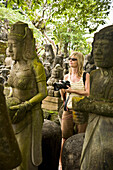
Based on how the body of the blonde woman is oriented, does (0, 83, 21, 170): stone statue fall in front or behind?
in front

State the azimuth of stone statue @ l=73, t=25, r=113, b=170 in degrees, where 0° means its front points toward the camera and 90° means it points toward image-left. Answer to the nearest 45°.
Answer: approximately 45°

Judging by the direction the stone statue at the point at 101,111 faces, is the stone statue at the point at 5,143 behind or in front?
in front

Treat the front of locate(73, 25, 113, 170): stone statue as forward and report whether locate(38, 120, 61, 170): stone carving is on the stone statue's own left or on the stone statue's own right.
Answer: on the stone statue's own right

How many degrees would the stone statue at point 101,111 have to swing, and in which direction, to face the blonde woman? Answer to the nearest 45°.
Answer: approximately 135° to its right

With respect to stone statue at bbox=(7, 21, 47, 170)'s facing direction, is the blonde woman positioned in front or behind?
behind

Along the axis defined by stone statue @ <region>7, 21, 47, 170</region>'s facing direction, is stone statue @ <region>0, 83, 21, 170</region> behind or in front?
in front

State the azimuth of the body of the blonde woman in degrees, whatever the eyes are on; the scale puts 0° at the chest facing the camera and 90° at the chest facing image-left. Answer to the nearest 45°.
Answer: approximately 45°

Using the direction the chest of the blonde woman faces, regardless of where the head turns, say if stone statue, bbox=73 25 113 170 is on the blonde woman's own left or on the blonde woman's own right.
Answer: on the blonde woman's own left
